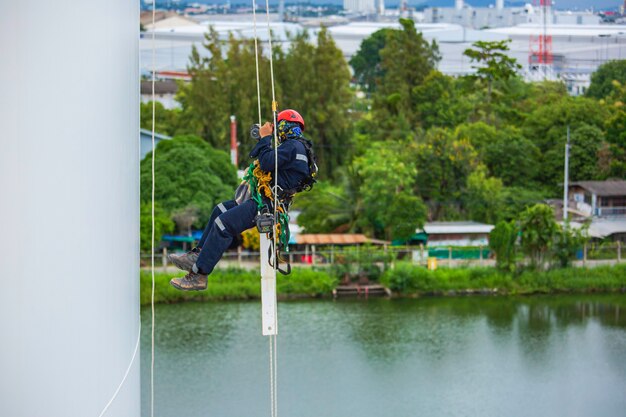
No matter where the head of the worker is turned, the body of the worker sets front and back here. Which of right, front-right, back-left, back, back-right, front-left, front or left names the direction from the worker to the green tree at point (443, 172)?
right

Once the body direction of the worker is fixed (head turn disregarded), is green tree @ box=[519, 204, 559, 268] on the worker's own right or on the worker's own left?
on the worker's own right

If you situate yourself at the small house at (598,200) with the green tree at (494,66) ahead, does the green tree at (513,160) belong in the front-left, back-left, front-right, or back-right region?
front-left

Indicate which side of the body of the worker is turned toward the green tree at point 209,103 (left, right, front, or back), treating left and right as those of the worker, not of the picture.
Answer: right

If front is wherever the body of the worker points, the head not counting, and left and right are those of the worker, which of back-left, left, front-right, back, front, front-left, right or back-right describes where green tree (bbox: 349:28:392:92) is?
right

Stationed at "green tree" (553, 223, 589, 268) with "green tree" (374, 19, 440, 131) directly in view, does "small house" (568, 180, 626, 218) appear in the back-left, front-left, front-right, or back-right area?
front-right

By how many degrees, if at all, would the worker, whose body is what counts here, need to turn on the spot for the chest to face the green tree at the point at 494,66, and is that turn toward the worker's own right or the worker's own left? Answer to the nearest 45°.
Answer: approximately 90° to the worker's own right

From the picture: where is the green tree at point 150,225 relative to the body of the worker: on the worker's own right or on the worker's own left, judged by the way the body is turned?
on the worker's own right

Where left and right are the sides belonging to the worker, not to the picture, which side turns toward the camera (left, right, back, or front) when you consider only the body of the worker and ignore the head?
left

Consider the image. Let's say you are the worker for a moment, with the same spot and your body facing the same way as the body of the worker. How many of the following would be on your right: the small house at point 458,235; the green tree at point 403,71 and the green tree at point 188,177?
3

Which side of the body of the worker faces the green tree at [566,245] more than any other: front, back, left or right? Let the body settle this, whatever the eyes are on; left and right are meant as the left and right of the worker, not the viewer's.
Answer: right

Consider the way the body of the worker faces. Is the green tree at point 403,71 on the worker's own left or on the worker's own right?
on the worker's own right

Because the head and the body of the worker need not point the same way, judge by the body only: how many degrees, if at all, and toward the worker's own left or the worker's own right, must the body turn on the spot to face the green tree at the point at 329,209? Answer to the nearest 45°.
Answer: approximately 90° to the worker's own right

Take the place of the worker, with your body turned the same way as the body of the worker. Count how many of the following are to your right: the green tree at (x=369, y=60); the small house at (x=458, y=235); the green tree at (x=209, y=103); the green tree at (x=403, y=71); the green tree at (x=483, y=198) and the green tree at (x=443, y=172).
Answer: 6

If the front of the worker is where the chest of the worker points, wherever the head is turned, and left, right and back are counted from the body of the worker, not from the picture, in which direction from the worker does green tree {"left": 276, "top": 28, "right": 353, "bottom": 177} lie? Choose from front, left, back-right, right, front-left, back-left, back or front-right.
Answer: right

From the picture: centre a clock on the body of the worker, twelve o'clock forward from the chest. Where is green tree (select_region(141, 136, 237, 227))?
The green tree is roughly at 3 o'clock from the worker.
